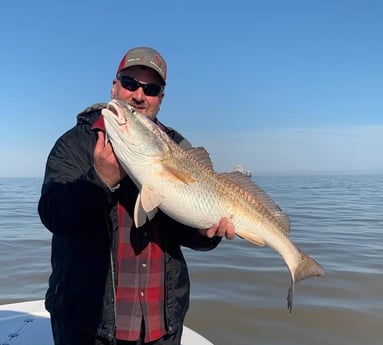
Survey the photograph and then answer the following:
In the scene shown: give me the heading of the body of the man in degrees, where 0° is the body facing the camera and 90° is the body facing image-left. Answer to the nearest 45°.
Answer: approximately 315°
